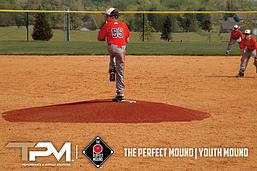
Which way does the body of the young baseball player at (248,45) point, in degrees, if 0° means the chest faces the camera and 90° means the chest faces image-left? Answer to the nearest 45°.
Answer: approximately 45°

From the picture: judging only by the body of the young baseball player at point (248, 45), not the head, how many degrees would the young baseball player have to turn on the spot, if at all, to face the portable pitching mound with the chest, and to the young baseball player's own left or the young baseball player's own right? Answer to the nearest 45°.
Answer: approximately 45° to the young baseball player's own left

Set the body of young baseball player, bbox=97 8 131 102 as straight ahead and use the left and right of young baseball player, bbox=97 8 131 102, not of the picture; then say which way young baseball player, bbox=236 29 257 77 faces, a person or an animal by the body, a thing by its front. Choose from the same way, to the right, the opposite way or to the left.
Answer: the opposite way

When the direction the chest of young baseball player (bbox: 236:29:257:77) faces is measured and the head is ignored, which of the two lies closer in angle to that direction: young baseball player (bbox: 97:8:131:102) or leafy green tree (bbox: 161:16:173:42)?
the young baseball player

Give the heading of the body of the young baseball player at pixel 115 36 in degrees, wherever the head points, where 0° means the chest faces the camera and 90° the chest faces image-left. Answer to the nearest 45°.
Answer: approximately 135°

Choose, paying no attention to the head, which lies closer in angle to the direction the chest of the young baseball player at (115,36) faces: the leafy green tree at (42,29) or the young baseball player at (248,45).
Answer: the leafy green tree

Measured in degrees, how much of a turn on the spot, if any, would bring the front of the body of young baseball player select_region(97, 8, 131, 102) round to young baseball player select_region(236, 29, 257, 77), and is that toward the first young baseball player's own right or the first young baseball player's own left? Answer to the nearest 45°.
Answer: approximately 90° to the first young baseball player's own right
